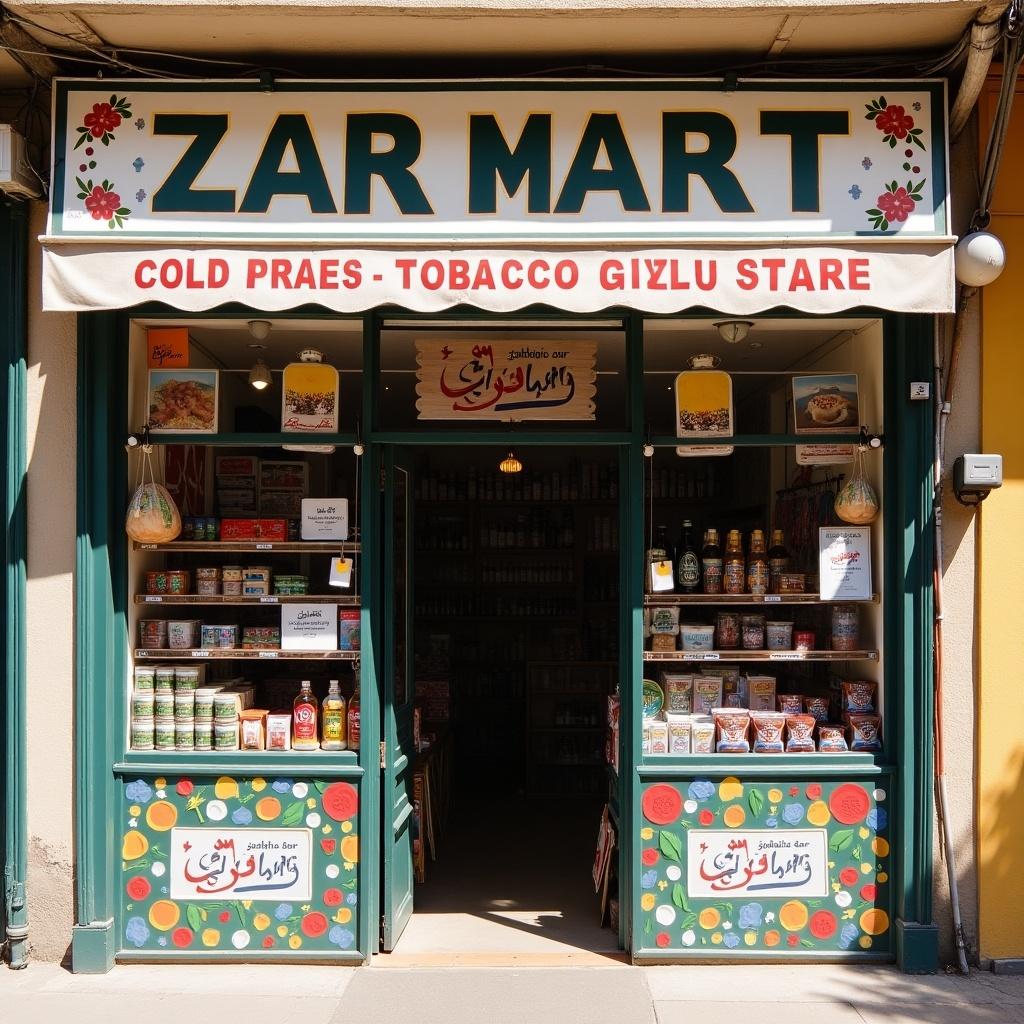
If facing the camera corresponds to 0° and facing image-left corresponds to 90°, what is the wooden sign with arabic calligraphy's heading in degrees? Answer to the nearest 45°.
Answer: approximately 0°

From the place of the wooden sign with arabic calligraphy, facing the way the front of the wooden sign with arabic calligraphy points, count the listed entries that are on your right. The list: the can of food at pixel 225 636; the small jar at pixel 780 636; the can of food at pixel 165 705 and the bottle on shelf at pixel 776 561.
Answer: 2

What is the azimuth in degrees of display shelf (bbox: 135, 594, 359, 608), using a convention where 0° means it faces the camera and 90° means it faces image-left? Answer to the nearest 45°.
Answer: approximately 0°

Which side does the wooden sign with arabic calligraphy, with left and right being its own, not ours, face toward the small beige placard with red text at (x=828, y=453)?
left

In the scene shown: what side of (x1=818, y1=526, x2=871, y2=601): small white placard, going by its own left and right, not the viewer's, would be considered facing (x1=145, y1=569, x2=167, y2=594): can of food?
right
